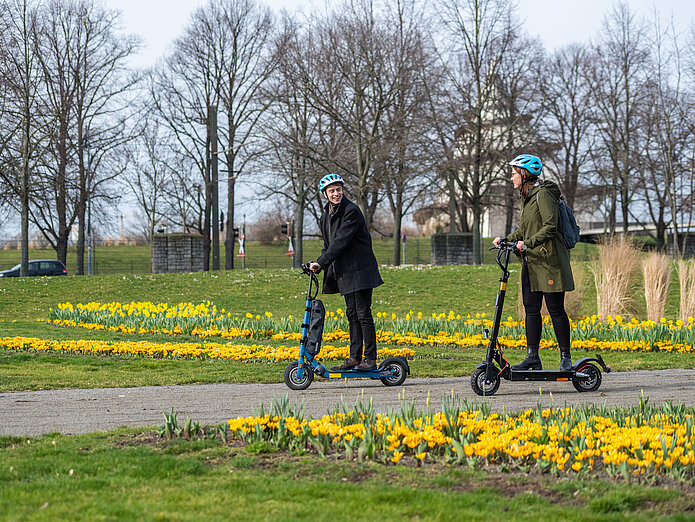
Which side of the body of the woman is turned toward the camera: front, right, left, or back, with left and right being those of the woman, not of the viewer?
left

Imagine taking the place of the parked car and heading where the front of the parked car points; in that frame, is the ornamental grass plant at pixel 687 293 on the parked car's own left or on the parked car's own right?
on the parked car's own left

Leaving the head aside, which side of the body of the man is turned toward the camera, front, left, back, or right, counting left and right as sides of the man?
left

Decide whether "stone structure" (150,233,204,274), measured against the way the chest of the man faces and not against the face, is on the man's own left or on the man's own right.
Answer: on the man's own right

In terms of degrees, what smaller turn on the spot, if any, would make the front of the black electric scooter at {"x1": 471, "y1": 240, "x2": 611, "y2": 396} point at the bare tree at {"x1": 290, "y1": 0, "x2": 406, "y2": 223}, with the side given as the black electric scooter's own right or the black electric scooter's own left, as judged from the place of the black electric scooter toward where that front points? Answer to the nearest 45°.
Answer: approximately 90° to the black electric scooter's own right

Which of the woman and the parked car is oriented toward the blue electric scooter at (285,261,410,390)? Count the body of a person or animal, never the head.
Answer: the woman

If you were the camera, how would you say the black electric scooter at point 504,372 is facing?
facing to the left of the viewer

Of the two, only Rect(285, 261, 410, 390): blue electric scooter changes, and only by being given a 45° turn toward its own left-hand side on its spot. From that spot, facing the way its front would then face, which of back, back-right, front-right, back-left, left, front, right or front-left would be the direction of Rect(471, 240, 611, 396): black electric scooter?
back-left

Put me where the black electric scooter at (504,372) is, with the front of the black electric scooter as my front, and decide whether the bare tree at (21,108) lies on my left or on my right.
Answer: on my right

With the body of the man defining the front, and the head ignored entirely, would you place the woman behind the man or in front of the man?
behind

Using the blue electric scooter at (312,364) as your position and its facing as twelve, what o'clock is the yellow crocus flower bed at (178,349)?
The yellow crocus flower bed is roughly at 2 o'clock from the blue electric scooter.

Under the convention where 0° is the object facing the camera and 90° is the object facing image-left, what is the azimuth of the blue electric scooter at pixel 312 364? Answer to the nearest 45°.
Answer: approximately 90°

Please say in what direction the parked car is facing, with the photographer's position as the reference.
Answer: facing to the left of the viewer
